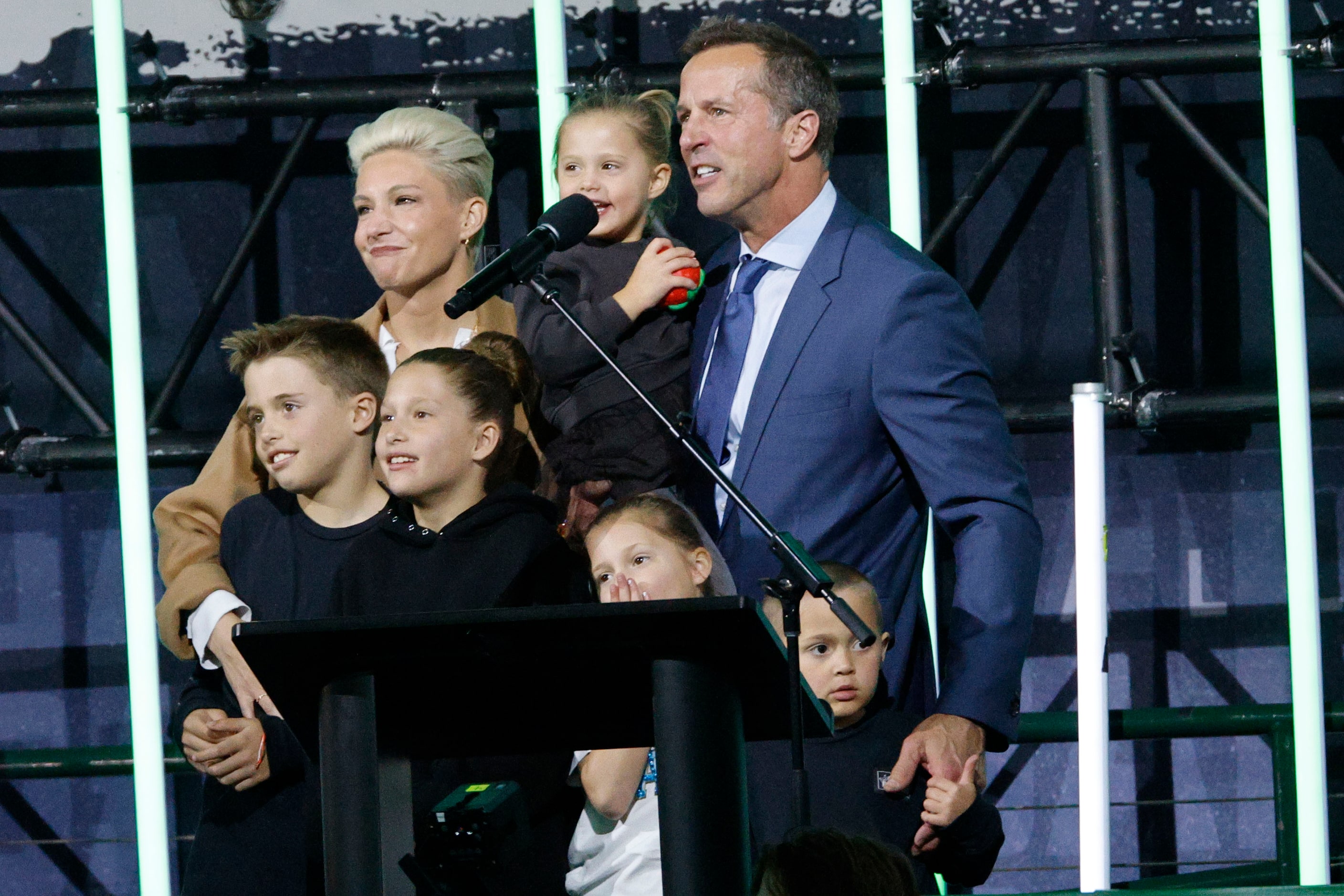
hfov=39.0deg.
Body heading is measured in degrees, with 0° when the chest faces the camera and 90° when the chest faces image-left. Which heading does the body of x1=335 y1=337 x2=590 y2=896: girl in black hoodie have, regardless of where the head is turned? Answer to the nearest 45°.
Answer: approximately 45°

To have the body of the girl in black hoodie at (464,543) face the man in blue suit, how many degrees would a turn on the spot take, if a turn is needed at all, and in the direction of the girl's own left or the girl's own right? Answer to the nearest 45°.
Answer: approximately 135° to the girl's own left

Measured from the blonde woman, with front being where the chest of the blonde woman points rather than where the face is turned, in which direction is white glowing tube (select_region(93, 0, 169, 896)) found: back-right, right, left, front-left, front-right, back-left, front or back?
right

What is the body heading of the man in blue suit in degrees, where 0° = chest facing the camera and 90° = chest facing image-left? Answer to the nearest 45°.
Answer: approximately 45°

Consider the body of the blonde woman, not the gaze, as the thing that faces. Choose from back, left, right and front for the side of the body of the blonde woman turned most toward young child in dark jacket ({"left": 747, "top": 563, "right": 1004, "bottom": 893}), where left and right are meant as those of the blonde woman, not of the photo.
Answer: left

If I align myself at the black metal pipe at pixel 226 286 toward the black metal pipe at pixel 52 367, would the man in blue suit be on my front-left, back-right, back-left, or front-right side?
back-left

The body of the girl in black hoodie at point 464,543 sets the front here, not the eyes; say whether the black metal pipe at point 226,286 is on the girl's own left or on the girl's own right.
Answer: on the girl's own right

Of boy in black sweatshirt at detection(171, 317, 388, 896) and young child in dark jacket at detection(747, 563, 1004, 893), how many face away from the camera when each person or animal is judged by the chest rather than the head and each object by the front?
0
